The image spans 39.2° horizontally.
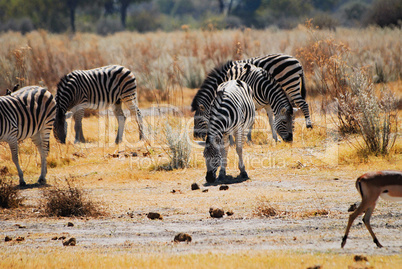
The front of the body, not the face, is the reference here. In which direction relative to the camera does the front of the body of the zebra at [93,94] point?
to the viewer's left

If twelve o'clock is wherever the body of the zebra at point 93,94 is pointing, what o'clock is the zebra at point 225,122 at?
the zebra at point 225,122 is roughly at 8 o'clock from the zebra at point 93,94.

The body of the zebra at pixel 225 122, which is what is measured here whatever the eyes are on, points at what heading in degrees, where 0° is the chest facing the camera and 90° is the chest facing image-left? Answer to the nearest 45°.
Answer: approximately 45°

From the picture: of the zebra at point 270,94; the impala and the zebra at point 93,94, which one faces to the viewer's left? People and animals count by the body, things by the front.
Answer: the zebra at point 93,94

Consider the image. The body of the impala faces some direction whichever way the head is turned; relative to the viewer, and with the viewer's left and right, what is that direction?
facing to the right of the viewer

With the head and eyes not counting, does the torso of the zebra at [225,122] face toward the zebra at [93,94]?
no

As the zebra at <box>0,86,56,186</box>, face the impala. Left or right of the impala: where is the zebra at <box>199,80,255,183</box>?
left

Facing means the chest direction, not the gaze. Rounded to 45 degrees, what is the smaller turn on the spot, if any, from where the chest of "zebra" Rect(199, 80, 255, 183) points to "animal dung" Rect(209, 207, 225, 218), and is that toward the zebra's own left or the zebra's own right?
approximately 45° to the zebra's own left

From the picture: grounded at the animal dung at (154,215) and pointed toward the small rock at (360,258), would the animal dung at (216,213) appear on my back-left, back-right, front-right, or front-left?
front-left

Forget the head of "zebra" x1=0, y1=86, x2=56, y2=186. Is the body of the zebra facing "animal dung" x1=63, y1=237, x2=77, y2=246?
no
